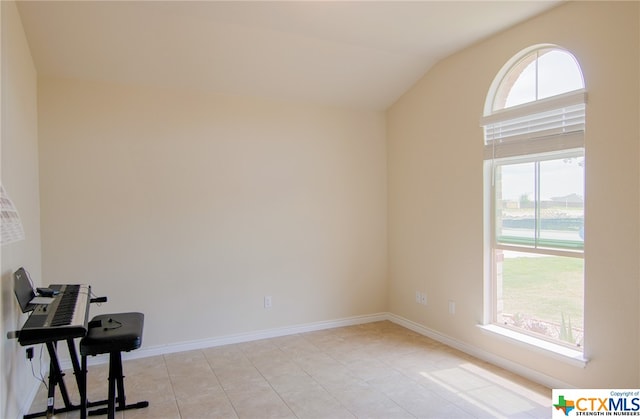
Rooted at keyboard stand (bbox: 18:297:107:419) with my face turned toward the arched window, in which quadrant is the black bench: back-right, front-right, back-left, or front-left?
front-right

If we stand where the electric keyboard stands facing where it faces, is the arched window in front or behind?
in front

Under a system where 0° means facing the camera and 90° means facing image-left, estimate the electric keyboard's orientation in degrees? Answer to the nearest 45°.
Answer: approximately 270°
